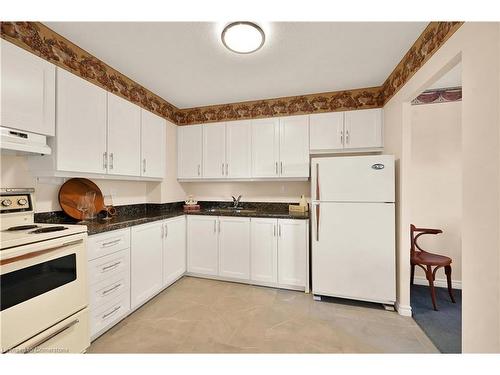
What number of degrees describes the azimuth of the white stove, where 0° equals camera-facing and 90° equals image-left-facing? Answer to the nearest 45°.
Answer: approximately 315°

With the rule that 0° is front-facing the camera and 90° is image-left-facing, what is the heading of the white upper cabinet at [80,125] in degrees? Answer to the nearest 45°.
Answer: approximately 315°

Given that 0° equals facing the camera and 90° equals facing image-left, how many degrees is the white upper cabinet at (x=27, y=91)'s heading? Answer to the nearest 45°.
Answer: approximately 315°

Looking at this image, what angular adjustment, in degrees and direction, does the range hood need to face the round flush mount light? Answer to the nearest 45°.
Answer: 0° — it already faces it
